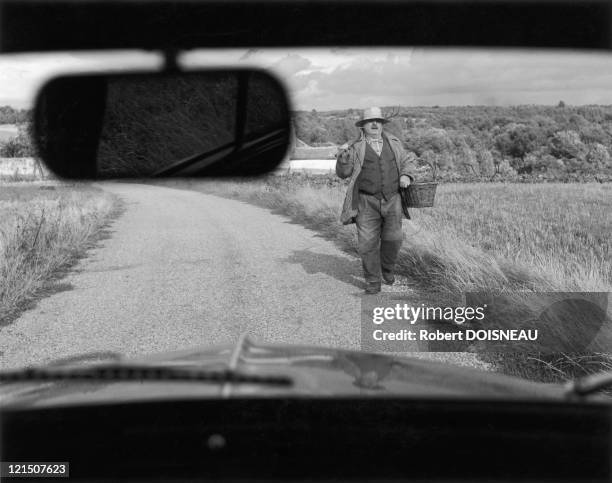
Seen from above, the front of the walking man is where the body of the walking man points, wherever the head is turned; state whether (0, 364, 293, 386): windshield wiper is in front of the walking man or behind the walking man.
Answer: in front

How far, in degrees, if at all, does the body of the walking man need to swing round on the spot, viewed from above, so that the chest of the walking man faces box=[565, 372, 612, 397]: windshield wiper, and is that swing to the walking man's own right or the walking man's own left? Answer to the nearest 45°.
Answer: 0° — they already face it

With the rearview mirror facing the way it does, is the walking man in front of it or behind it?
behind

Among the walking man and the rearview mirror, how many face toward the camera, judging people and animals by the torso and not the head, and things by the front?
2

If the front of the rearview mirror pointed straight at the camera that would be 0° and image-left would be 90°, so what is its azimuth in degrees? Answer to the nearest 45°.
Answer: approximately 0°
